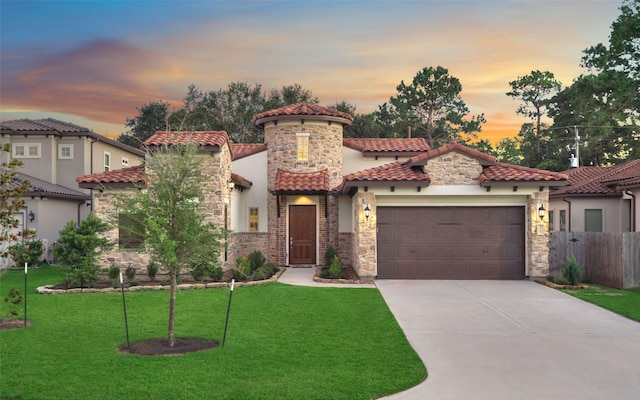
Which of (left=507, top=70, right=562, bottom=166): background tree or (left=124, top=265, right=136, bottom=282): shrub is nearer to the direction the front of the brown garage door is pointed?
the shrub

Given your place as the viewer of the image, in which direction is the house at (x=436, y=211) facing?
facing the viewer

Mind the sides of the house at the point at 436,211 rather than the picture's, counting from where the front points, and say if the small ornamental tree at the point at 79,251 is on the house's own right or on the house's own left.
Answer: on the house's own right

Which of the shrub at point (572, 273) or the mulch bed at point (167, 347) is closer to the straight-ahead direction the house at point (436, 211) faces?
the mulch bed

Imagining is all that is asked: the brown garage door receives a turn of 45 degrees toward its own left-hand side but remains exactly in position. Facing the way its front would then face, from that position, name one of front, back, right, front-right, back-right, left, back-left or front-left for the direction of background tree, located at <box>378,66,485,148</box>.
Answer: back-left

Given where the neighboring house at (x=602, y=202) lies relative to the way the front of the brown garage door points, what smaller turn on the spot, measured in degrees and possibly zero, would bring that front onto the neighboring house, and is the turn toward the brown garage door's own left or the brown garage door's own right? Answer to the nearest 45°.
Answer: approximately 135° to the brown garage door's own left

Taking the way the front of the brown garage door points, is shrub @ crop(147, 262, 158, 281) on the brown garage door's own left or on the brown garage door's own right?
on the brown garage door's own right

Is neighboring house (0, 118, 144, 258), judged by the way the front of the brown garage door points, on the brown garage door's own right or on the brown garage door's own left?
on the brown garage door's own right

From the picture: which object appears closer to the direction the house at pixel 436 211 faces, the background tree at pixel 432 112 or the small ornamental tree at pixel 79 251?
the small ornamental tree

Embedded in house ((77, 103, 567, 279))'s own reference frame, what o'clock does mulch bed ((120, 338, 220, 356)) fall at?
The mulch bed is roughly at 1 o'clock from the house.

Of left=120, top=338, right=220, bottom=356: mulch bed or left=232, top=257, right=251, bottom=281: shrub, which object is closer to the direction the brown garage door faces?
the mulch bed

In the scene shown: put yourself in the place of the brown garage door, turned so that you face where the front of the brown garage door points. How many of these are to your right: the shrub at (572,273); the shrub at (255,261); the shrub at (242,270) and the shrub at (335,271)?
3

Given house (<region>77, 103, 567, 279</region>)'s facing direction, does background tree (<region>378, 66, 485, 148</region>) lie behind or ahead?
behind

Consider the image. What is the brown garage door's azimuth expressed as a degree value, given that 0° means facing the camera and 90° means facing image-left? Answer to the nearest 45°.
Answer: approximately 0°

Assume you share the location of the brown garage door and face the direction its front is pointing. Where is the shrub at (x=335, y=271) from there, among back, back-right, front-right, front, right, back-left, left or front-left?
right

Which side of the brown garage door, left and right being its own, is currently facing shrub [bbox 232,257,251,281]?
right
